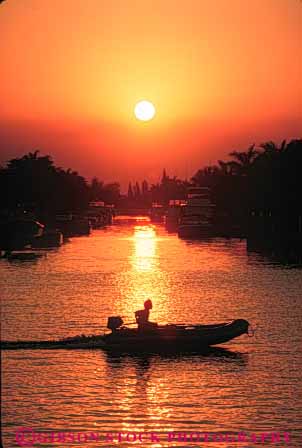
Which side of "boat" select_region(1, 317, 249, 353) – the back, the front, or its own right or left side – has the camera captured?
right
